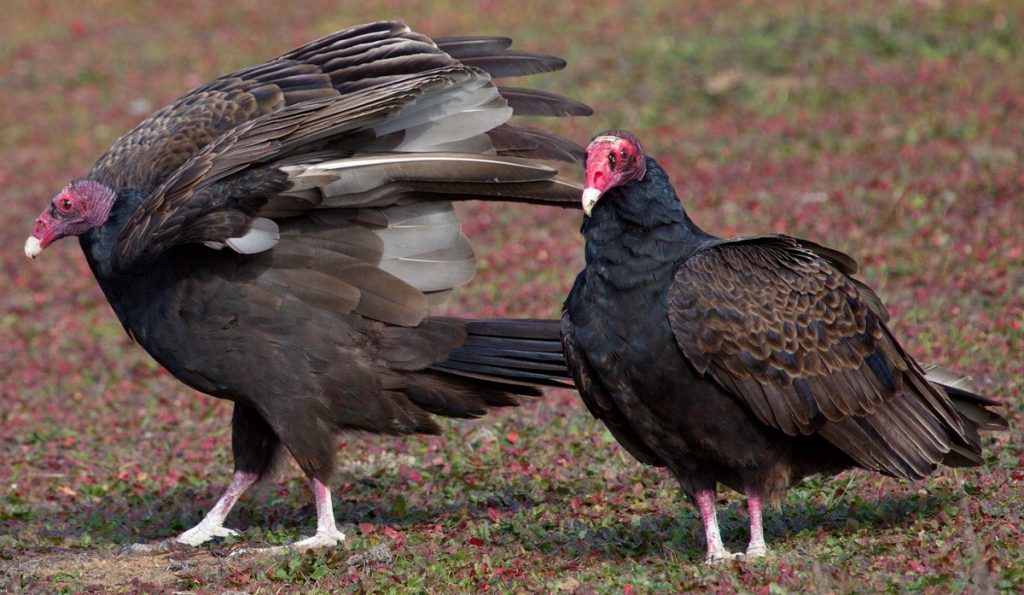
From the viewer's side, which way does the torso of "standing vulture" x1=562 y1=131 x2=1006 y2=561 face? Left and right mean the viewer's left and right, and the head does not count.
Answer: facing the viewer and to the left of the viewer

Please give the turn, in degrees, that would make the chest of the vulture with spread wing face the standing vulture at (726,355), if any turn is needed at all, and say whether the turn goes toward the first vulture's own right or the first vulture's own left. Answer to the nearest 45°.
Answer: approximately 135° to the first vulture's own left

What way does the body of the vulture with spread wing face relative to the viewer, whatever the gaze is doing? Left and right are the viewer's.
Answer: facing to the left of the viewer

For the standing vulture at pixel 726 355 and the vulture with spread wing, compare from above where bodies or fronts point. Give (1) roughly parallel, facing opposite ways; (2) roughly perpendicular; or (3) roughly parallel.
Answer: roughly parallel

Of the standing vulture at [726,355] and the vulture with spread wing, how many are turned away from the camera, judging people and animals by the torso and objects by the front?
0
